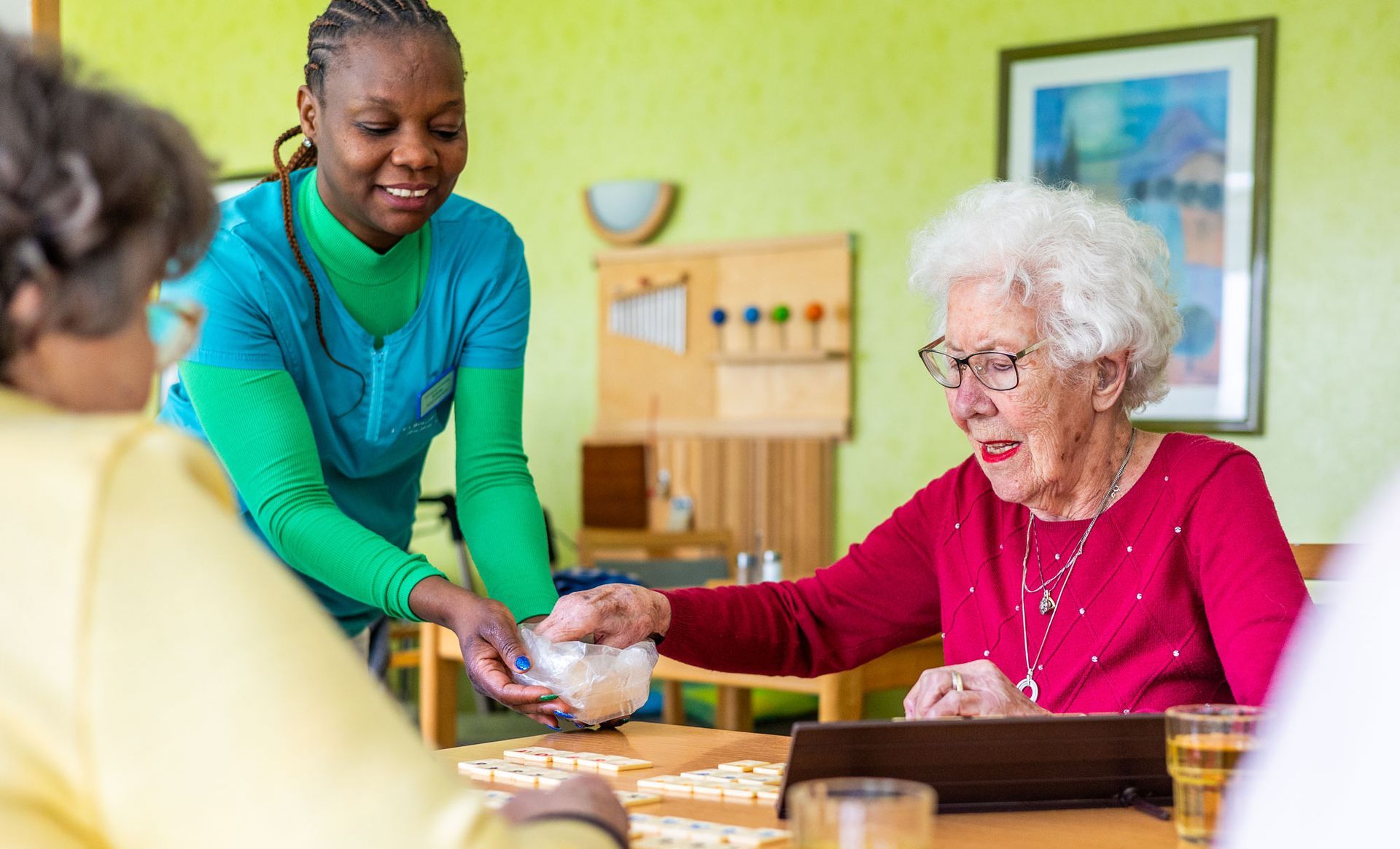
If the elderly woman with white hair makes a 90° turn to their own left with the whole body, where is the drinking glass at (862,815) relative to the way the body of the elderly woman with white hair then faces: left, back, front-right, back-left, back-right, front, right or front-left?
front-right

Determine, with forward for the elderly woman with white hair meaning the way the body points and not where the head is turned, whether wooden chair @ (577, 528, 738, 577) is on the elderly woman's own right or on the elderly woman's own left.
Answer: on the elderly woman's own right

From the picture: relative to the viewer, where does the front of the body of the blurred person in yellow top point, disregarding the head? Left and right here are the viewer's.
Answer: facing away from the viewer and to the right of the viewer

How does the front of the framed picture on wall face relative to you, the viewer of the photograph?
facing the viewer and to the left of the viewer

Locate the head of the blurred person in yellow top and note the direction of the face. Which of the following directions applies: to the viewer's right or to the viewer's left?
to the viewer's right

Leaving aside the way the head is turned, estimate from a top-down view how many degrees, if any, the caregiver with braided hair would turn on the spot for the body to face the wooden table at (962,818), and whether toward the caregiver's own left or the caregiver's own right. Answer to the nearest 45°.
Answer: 0° — they already face it

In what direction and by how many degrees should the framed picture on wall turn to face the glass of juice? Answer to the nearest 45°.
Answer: approximately 45° to its left

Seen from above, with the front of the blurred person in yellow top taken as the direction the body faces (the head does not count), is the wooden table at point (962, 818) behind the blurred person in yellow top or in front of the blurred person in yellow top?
in front

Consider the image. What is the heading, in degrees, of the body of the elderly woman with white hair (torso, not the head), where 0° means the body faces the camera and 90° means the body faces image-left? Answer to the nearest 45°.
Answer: approximately 45°

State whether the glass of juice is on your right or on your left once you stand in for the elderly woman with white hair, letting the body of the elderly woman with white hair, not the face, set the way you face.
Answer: on your left

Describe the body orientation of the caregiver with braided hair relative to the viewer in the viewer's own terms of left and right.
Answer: facing the viewer and to the right of the viewer

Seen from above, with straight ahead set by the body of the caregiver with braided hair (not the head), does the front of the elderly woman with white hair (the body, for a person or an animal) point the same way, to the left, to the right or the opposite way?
to the right

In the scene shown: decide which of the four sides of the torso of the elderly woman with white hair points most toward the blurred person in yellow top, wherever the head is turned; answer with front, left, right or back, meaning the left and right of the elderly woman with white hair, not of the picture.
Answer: front

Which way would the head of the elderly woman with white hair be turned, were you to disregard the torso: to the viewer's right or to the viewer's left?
to the viewer's left

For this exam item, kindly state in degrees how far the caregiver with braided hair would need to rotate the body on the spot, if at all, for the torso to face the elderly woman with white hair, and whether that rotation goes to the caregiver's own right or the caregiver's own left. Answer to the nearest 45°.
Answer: approximately 45° to the caregiver's own left

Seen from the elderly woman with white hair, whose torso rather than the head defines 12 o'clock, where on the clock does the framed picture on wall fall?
The framed picture on wall is roughly at 5 o'clock from the elderly woman with white hair.
